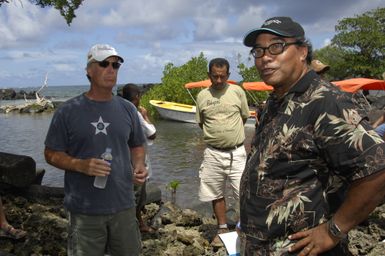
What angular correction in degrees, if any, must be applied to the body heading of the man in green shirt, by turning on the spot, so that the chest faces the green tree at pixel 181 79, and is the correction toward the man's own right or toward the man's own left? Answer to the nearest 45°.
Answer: approximately 180°

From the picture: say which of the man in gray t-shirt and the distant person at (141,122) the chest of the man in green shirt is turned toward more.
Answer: the man in gray t-shirt

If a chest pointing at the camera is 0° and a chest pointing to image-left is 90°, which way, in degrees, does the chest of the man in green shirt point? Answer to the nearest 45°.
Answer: approximately 0°

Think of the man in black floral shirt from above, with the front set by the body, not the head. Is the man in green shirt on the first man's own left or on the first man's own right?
on the first man's own right

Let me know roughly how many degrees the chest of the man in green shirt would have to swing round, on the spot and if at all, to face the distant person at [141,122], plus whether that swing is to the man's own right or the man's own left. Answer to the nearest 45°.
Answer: approximately 90° to the man's own right

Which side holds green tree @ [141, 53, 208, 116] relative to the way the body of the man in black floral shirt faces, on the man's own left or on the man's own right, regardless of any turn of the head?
on the man's own right

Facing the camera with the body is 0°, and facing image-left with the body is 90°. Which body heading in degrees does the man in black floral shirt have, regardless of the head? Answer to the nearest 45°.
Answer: approximately 45°

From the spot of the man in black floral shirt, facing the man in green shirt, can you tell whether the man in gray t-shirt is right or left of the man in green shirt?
left
